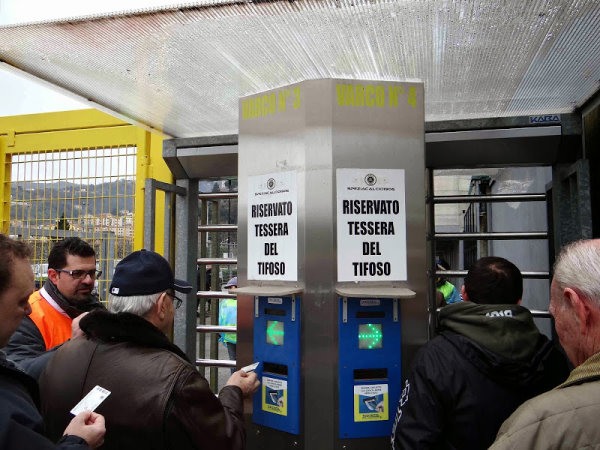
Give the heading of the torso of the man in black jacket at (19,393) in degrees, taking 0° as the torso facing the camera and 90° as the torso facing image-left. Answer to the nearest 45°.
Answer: approximately 270°

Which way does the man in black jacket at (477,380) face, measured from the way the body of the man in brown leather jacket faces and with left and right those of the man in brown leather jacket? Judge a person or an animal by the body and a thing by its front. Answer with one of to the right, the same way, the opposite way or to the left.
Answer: the same way

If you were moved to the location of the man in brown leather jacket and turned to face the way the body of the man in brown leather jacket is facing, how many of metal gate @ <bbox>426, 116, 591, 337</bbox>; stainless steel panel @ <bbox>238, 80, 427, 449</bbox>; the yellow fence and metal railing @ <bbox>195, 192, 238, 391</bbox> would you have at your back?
0

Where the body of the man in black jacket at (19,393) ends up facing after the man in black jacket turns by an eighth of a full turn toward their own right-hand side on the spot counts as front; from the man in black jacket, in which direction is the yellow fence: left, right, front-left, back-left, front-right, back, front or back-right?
back-left

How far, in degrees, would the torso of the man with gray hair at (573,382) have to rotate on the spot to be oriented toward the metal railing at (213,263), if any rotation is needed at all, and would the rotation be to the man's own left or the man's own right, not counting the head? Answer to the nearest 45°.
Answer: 0° — they already face it

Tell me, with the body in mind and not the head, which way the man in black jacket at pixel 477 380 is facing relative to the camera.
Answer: away from the camera

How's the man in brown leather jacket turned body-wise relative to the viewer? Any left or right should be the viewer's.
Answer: facing away from the viewer and to the right of the viewer

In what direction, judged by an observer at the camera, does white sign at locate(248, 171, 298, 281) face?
facing the viewer and to the left of the viewer

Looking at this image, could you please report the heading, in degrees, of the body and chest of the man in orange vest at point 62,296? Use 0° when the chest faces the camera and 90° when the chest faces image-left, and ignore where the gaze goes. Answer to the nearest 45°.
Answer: approximately 315°

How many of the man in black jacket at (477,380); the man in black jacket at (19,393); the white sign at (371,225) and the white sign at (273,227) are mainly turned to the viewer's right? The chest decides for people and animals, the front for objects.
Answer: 1

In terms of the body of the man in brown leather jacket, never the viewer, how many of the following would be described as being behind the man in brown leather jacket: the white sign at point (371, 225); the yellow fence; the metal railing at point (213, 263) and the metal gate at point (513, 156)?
0

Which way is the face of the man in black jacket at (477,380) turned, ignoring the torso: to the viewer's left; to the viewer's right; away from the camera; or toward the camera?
away from the camera

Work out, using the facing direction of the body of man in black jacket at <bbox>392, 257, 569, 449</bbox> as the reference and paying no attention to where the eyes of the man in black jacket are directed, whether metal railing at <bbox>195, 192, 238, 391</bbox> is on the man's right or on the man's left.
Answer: on the man's left

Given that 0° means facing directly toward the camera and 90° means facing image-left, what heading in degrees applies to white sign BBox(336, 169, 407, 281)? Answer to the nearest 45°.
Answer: approximately 0°

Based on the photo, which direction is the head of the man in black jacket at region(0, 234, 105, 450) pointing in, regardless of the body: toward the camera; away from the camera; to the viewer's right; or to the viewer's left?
to the viewer's right

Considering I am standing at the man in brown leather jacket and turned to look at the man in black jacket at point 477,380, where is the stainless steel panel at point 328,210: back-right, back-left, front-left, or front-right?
front-left

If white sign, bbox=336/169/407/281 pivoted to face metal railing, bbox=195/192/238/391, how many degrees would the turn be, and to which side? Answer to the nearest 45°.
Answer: approximately 135° to its right

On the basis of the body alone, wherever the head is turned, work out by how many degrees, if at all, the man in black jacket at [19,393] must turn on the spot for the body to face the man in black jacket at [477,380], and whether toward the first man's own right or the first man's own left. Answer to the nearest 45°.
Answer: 0° — they already face them

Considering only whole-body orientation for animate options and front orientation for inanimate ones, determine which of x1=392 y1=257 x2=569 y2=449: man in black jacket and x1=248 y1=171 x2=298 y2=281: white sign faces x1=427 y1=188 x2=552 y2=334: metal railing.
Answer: the man in black jacket

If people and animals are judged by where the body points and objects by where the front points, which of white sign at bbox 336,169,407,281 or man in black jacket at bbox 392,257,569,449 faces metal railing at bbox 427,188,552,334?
the man in black jacket
